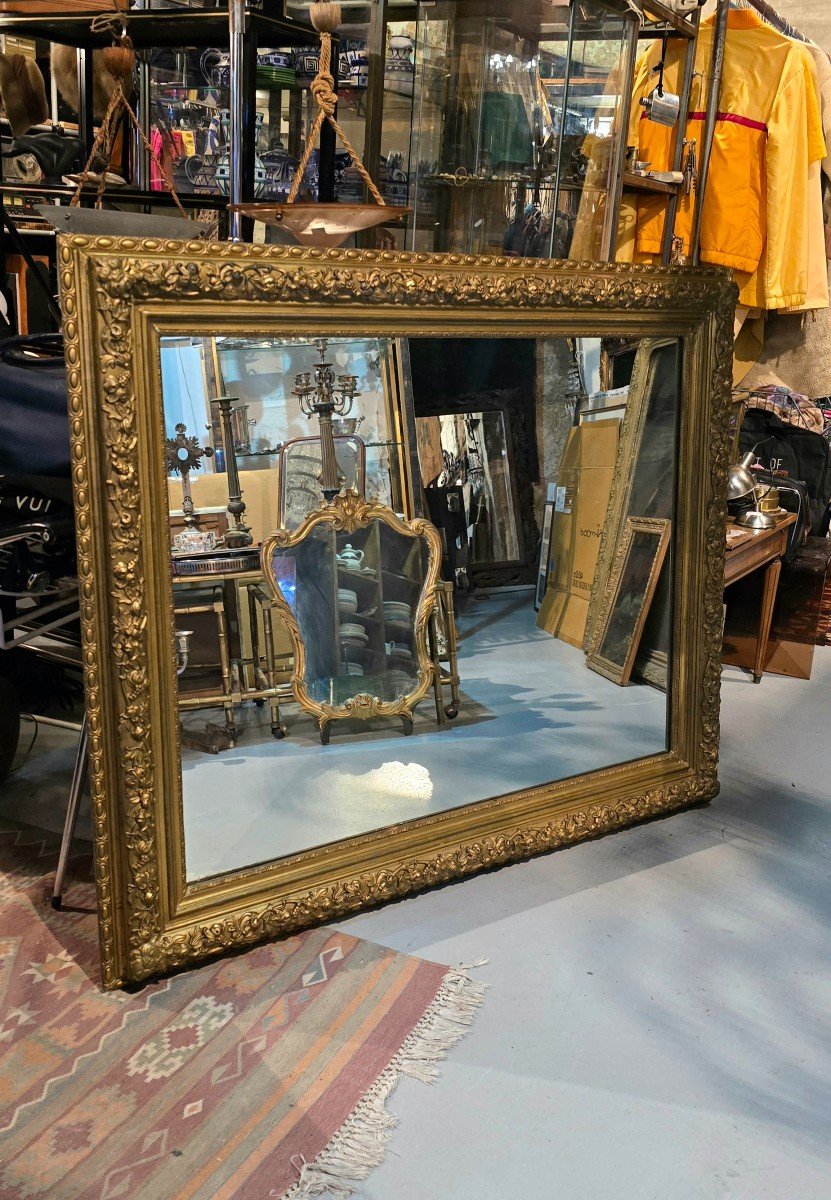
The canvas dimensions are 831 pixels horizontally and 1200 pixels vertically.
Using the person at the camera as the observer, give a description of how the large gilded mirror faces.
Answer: facing the viewer and to the right of the viewer

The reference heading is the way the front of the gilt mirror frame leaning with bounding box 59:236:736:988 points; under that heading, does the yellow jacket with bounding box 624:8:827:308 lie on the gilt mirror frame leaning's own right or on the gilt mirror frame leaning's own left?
on the gilt mirror frame leaning's own left

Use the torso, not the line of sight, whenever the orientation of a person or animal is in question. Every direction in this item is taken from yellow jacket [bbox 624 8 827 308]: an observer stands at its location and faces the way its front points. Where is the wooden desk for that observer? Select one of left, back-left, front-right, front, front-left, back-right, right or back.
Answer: front-left

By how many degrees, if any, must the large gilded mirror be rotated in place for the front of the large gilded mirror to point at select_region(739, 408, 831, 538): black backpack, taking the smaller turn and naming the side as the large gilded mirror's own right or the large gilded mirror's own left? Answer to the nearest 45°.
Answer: approximately 90° to the large gilded mirror's own left

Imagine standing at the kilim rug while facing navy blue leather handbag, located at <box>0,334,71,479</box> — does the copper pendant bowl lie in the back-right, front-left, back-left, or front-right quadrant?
front-right

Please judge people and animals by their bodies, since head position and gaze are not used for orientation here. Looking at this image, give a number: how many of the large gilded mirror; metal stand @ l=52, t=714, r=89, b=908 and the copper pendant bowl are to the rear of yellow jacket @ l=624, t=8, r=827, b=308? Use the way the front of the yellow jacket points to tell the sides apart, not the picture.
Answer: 0

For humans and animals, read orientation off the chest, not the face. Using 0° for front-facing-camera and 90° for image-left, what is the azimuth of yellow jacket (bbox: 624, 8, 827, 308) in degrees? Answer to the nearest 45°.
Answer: approximately 45°

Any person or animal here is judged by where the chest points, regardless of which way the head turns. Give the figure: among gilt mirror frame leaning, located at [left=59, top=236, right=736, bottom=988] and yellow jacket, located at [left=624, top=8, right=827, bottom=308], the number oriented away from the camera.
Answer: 0
